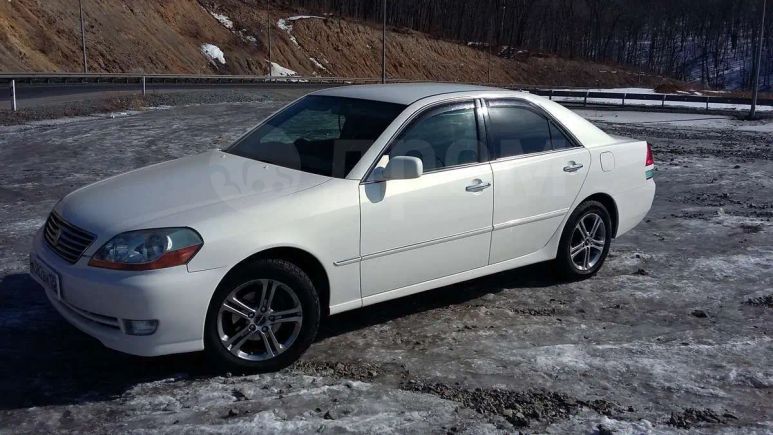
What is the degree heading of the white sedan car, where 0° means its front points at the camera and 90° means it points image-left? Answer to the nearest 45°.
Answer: approximately 45°

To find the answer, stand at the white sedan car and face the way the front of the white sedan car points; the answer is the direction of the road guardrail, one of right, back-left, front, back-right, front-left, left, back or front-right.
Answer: back-right
